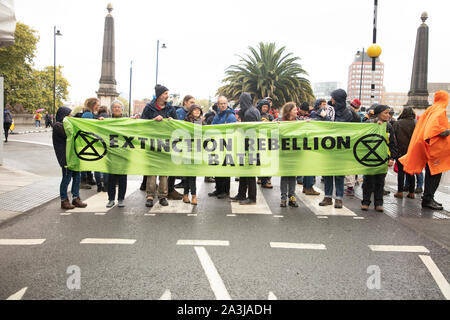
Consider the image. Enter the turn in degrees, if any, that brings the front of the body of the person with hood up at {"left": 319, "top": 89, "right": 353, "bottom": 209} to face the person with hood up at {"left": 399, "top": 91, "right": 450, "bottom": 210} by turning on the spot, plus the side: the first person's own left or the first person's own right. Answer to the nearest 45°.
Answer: approximately 135° to the first person's own left

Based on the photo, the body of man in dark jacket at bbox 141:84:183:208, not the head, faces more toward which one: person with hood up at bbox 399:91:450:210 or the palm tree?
the person with hood up

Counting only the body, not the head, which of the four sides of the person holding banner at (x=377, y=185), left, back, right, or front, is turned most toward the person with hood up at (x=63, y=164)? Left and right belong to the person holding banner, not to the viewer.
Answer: right

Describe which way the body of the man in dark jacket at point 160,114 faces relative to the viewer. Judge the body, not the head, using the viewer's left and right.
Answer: facing the viewer

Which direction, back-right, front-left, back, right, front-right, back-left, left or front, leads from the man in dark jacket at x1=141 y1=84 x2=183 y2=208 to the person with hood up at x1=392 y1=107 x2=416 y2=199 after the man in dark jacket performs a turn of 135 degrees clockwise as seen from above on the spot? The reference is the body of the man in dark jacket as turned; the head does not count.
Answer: back-right

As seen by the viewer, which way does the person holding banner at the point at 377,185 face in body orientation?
toward the camera

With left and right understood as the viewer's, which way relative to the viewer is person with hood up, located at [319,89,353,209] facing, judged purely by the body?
facing the viewer and to the left of the viewer

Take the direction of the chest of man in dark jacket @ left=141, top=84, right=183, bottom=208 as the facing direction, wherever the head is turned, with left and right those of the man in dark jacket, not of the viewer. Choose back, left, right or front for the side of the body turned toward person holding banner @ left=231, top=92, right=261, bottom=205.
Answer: left

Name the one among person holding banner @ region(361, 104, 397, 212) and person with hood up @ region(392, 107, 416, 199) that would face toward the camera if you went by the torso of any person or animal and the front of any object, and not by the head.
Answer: the person holding banner
